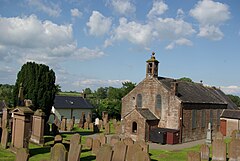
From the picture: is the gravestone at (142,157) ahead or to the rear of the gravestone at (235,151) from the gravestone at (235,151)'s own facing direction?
ahead

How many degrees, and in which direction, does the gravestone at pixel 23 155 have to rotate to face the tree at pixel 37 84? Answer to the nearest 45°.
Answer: approximately 180°

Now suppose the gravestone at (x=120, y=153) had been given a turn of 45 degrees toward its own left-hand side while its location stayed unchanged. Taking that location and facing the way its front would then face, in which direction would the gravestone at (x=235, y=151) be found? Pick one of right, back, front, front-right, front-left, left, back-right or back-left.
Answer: left

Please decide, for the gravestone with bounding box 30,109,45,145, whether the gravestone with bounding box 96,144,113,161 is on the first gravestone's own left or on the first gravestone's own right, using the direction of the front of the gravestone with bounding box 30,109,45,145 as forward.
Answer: on the first gravestone's own left

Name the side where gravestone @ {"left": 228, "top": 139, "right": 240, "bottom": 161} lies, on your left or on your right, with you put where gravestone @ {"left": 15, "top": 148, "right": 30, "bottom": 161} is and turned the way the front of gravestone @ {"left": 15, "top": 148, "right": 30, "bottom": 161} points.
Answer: on your left

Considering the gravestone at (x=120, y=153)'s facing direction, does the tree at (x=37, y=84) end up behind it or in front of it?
behind

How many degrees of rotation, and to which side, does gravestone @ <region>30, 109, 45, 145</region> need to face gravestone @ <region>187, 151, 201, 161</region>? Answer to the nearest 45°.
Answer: approximately 90° to its left

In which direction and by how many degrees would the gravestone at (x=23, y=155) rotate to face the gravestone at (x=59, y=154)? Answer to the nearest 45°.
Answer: approximately 45° to its left

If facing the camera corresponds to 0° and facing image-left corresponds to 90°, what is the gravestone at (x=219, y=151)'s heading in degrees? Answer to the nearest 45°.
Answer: approximately 0°

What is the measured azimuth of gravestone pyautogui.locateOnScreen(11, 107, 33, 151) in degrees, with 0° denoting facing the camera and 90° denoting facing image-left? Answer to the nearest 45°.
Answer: approximately 45°
